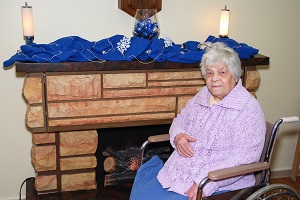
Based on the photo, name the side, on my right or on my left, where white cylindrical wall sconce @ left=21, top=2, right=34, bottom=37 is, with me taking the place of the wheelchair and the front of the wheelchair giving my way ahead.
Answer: on my right

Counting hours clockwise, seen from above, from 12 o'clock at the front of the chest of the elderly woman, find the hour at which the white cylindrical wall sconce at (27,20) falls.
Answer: The white cylindrical wall sconce is roughly at 2 o'clock from the elderly woman.

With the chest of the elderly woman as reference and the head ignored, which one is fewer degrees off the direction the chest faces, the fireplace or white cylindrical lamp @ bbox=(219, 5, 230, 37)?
the fireplace

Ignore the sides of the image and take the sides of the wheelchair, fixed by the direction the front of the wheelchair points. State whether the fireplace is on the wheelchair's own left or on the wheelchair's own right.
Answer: on the wheelchair's own right

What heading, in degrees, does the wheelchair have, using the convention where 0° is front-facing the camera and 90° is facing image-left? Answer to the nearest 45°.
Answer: approximately 45°

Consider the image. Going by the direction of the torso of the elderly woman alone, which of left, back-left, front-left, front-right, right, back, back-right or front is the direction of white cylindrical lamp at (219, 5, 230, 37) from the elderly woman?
back-right
